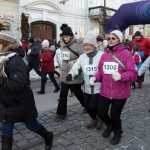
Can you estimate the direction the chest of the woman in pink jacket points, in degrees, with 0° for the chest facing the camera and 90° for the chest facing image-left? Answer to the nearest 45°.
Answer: approximately 45°
